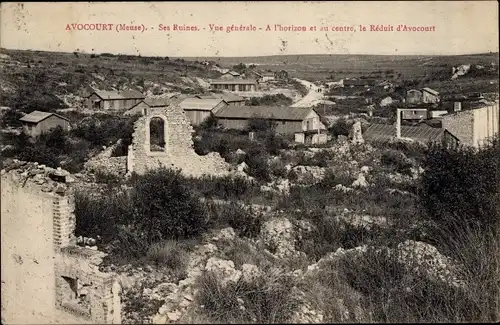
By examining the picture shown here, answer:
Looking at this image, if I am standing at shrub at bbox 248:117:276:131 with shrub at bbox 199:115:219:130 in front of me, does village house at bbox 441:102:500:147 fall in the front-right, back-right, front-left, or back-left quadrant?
back-left
